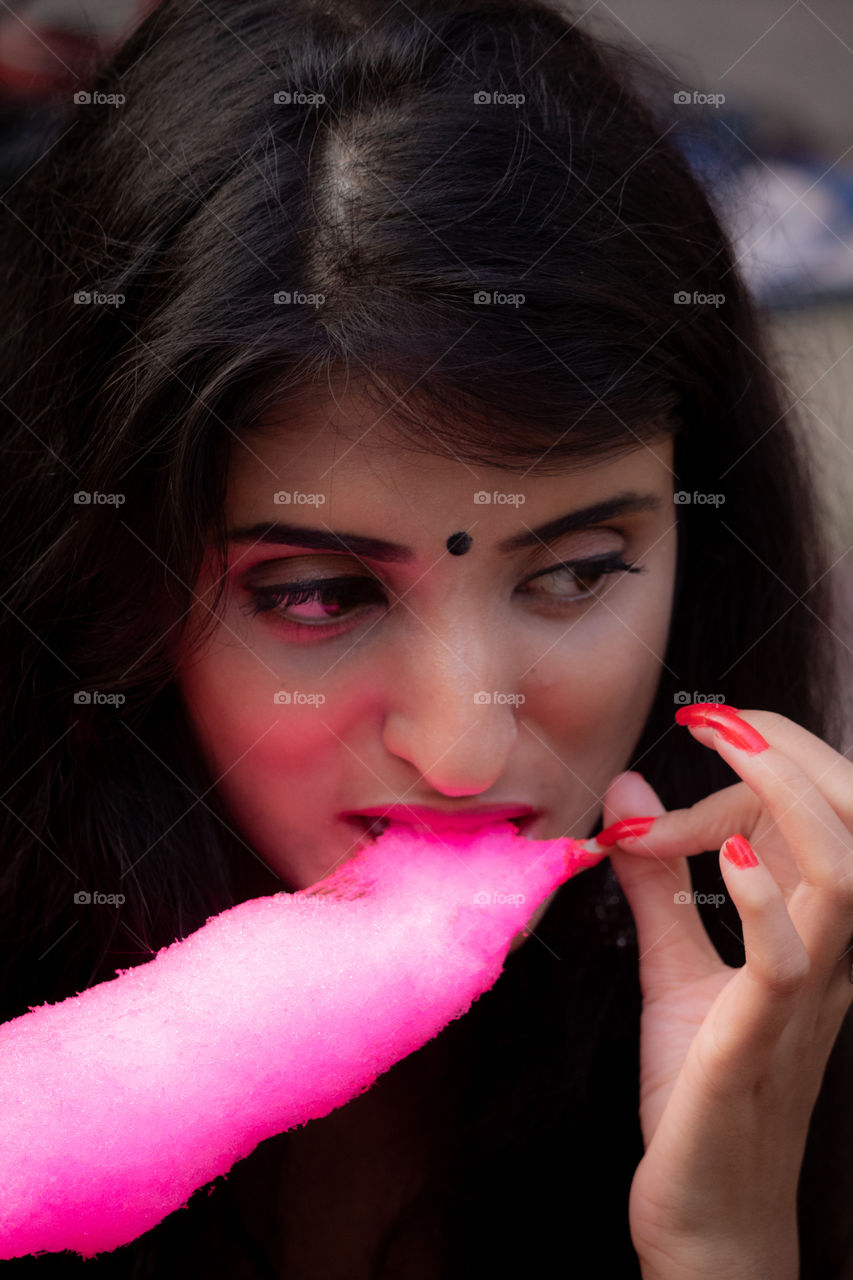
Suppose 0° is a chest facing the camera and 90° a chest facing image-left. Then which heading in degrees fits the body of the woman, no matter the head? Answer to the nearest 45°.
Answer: approximately 0°
